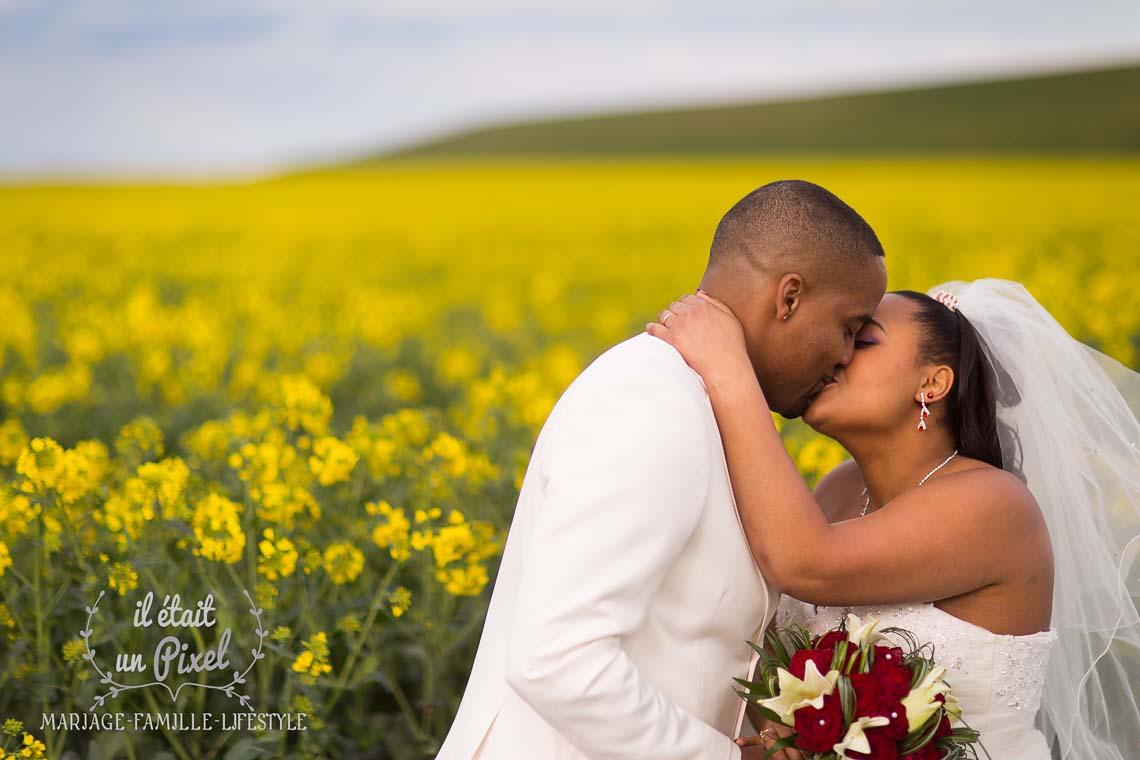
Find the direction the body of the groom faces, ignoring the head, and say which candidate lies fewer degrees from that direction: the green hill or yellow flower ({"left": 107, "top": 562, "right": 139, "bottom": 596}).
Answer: the green hill

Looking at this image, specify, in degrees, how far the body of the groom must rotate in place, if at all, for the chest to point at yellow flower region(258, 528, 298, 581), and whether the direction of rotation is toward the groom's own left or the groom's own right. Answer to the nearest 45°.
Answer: approximately 135° to the groom's own left

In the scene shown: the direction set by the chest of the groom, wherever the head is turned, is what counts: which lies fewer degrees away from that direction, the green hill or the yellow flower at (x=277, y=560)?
the green hill

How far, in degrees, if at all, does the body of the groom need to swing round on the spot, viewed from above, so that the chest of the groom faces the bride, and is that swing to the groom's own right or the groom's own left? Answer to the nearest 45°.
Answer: approximately 45° to the groom's own left

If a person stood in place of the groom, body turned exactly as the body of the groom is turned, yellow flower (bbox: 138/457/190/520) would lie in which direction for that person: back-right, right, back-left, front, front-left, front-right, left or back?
back-left

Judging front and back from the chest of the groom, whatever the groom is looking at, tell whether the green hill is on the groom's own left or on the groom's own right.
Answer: on the groom's own left

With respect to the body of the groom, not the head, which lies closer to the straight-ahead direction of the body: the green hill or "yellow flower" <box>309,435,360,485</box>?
the green hill

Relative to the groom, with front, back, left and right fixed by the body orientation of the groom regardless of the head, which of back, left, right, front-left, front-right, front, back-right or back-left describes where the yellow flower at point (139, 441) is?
back-left

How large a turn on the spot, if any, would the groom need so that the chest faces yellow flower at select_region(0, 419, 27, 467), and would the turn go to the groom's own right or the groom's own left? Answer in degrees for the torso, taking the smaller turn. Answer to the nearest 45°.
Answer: approximately 135° to the groom's own left

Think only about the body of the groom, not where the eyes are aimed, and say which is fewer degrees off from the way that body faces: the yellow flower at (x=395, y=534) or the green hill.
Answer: the green hill

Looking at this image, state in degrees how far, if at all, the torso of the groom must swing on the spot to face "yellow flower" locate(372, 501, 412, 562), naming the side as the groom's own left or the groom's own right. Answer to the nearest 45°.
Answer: approximately 135° to the groom's own left

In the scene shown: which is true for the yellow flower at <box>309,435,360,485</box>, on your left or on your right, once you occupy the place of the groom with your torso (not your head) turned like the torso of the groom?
on your left

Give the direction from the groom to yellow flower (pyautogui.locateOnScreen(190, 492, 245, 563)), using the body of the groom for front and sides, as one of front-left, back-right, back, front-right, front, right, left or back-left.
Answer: back-left

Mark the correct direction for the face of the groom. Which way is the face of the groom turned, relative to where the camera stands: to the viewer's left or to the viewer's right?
to the viewer's right

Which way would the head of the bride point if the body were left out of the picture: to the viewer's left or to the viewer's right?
to the viewer's left

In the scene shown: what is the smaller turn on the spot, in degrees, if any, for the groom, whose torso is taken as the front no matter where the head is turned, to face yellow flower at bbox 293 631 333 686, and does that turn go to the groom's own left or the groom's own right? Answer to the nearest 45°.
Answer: approximately 135° to the groom's own left

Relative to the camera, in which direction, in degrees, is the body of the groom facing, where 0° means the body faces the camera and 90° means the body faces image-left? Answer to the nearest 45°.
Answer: approximately 270°
